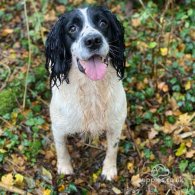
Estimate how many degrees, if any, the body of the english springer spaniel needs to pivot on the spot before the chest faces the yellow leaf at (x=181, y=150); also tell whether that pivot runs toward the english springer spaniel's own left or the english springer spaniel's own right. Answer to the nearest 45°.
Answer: approximately 135° to the english springer spaniel's own left

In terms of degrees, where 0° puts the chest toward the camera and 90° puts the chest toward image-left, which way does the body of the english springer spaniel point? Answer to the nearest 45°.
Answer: approximately 0°

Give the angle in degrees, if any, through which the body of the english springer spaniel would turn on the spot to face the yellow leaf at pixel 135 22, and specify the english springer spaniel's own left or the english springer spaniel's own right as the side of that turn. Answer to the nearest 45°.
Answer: approximately 180°

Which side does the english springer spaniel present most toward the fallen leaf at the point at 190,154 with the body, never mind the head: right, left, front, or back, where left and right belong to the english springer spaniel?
left

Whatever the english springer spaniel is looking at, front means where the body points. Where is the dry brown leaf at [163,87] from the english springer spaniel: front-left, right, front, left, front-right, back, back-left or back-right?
back-left

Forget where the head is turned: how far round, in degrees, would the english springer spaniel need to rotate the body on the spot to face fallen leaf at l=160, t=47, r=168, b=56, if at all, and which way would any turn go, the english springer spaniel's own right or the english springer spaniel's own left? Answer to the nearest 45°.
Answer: approximately 135° to the english springer spaniel's own left

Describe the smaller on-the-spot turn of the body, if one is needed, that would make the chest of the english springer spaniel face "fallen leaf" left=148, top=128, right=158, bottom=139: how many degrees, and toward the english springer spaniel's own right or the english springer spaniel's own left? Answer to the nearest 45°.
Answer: approximately 135° to the english springer spaniel's own left
